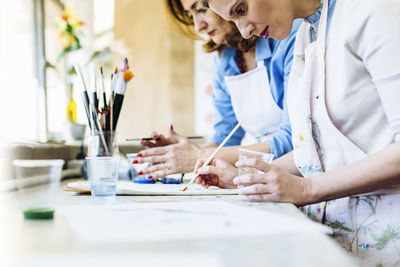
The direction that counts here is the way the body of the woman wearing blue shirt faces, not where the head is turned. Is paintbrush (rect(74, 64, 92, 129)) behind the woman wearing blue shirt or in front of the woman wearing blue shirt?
in front

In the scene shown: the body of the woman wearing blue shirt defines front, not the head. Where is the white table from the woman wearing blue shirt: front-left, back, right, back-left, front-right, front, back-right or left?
front-left

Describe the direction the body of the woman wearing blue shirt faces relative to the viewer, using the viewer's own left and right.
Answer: facing the viewer and to the left of the viewer

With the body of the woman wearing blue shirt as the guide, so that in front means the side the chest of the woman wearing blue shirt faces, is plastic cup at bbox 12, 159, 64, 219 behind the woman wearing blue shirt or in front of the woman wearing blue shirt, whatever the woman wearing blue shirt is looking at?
in front

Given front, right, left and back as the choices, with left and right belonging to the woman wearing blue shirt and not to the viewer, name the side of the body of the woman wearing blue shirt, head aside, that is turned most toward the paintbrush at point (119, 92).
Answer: front

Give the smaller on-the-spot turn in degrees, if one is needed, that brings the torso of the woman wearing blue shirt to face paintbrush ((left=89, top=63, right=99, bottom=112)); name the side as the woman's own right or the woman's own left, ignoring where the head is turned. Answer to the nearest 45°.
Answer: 0° — they already face it
